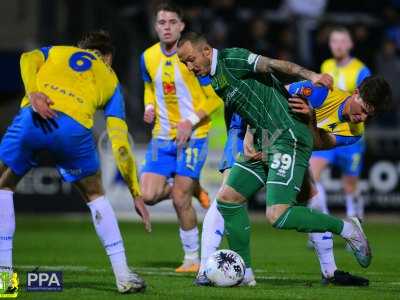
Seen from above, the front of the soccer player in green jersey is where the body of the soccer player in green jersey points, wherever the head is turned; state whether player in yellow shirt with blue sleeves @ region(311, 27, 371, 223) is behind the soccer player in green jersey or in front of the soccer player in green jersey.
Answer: behind

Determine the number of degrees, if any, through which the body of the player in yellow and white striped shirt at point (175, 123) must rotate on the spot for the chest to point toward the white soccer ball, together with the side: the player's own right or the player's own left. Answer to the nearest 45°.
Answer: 0° — they already face it

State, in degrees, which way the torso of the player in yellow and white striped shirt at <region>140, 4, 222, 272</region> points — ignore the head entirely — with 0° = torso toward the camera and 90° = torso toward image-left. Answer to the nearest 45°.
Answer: approximately 0°

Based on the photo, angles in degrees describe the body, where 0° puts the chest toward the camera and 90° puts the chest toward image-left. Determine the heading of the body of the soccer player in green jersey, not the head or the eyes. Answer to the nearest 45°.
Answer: approximately 45°
